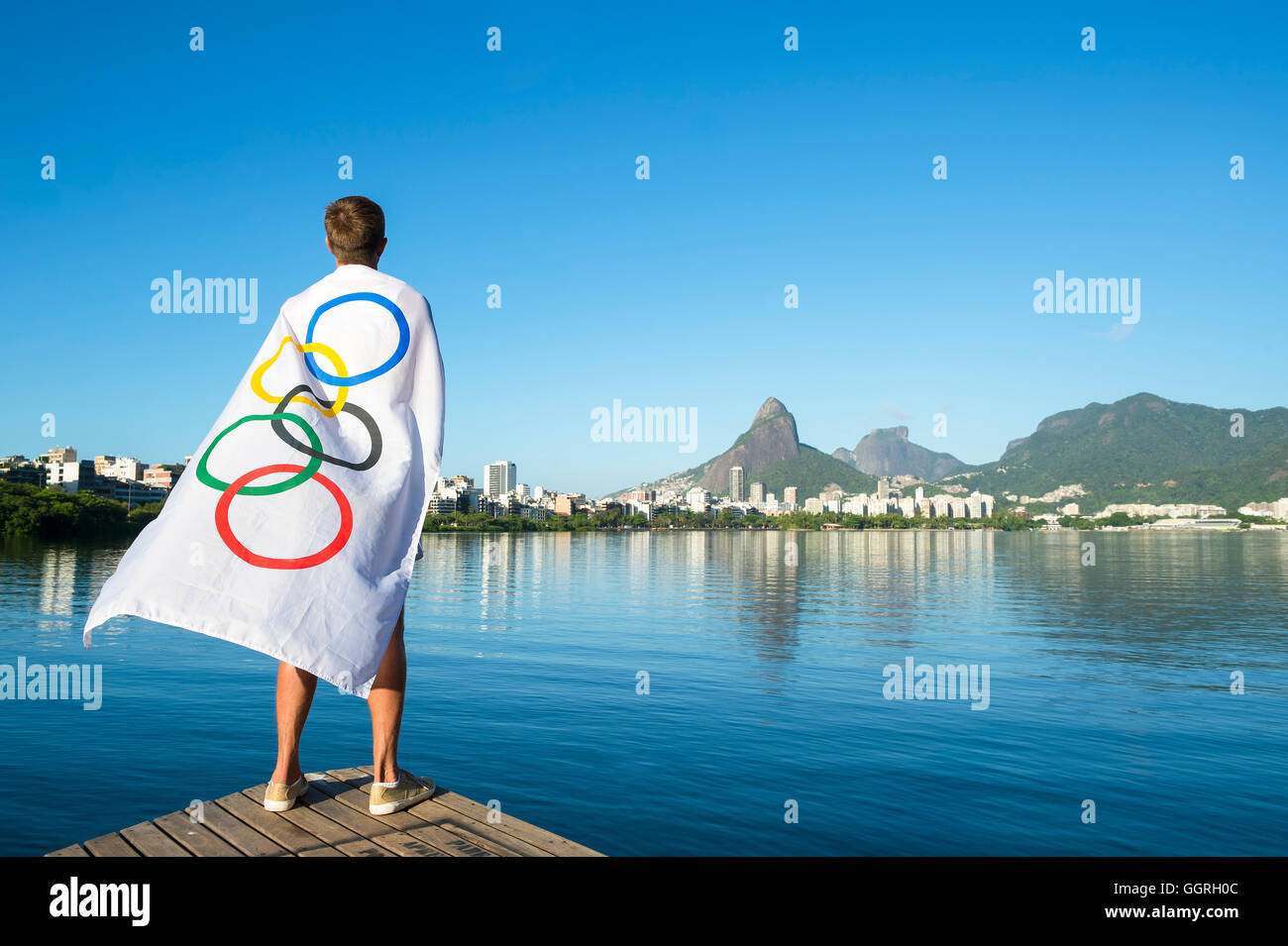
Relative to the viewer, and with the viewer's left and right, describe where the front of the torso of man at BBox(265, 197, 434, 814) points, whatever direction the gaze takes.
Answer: facing away from the viewer and to the right of the viewer

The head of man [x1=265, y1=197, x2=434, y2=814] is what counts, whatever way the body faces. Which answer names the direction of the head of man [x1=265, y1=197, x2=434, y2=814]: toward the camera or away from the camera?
away from the camera

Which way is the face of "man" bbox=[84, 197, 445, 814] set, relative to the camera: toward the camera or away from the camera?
away from the camera
